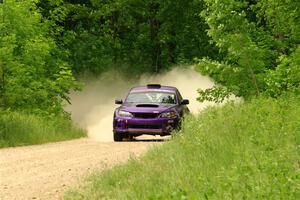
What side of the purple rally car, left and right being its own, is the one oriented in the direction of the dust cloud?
back

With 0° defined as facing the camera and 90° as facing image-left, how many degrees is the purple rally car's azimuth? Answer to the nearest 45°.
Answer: approximately 0°
